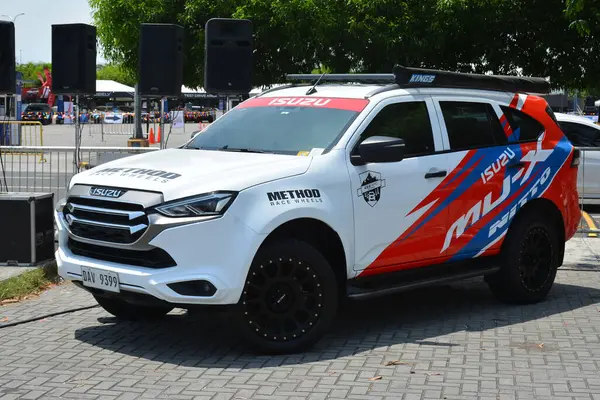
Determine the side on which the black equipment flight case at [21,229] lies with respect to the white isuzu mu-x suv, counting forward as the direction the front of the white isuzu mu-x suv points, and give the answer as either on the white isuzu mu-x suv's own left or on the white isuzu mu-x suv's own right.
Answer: on the white isuzu mu-x suv's own right

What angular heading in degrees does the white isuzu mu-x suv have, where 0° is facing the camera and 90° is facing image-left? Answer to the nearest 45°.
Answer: approximately 45°

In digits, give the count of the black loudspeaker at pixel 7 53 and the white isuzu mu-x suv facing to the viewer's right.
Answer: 0

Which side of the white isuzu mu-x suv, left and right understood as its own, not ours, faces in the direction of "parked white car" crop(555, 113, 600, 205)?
back

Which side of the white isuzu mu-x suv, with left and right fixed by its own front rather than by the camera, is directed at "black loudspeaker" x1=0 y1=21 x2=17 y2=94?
right

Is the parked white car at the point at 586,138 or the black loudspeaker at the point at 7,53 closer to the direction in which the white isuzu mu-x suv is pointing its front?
the black loudspeaker
